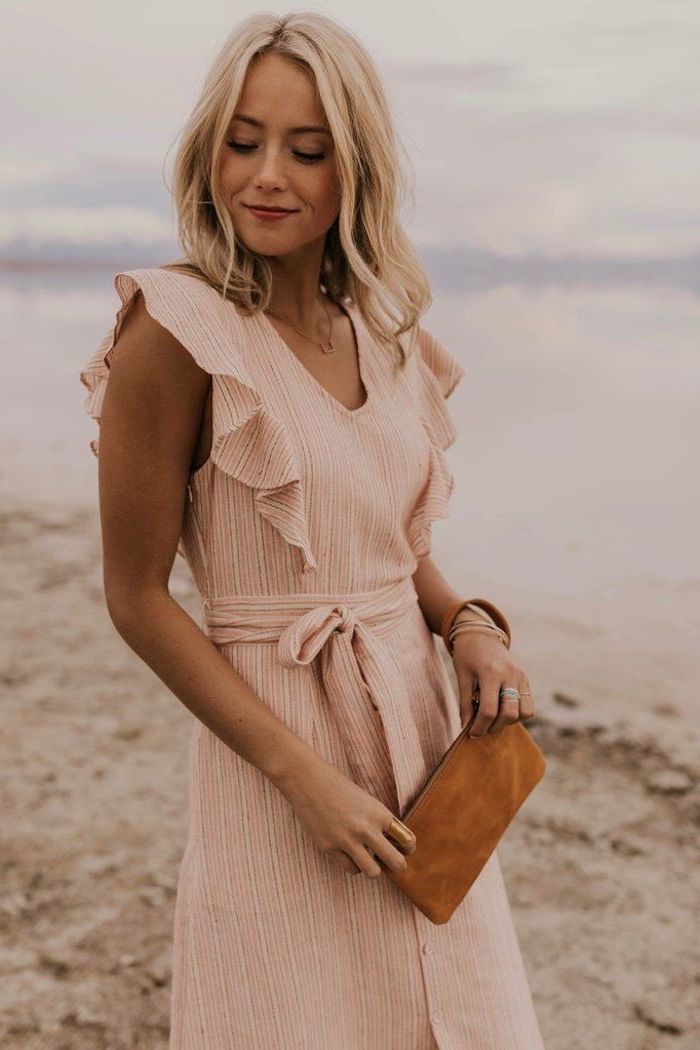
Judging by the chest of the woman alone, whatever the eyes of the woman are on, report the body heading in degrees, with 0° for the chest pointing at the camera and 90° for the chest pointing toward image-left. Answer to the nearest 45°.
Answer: approximately 315°
